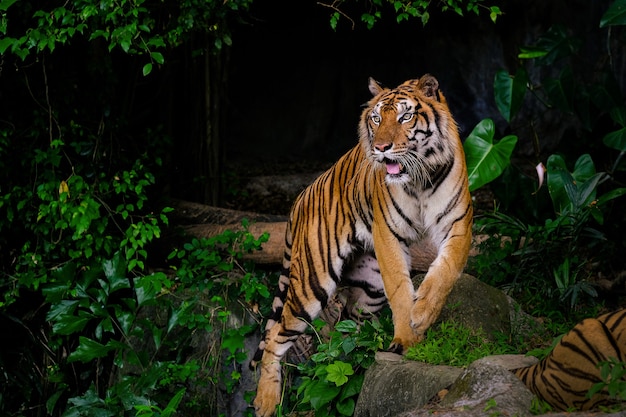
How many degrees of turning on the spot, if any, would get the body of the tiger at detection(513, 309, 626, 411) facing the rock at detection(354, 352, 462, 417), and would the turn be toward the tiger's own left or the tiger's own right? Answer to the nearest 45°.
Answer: approximately 135° to the tiger's own left

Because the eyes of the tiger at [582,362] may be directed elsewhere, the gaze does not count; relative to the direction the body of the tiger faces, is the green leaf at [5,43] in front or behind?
behind

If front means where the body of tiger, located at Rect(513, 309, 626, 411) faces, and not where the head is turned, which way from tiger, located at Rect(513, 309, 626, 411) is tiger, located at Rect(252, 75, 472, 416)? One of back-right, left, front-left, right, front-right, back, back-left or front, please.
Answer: back-left

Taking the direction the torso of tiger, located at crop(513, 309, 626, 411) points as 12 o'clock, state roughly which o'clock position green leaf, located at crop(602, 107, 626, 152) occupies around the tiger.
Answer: The green leaf is roughly at 9 o'clock from the tiger.

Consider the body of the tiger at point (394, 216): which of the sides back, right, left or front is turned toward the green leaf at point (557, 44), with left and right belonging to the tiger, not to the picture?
left

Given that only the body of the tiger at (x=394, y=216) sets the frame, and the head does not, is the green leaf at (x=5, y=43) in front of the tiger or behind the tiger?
behind

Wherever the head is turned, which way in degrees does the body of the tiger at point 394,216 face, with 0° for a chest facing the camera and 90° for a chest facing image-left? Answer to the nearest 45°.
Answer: approximately 315°

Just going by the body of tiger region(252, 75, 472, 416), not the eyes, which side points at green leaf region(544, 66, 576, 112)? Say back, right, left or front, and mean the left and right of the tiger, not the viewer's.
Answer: left

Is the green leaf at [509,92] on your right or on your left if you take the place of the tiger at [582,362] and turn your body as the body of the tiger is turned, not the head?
on your left

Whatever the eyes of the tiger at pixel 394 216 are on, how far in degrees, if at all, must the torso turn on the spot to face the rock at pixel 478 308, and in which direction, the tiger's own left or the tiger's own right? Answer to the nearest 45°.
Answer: approximately 90° to the tiger's own left

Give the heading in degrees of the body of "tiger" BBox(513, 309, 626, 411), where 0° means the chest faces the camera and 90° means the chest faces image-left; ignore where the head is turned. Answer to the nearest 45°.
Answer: approximately 270°

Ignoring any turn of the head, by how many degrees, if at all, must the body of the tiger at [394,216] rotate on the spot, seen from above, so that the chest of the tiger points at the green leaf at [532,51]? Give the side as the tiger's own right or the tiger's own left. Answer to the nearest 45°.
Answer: approximately 90° to the tiger's own left
